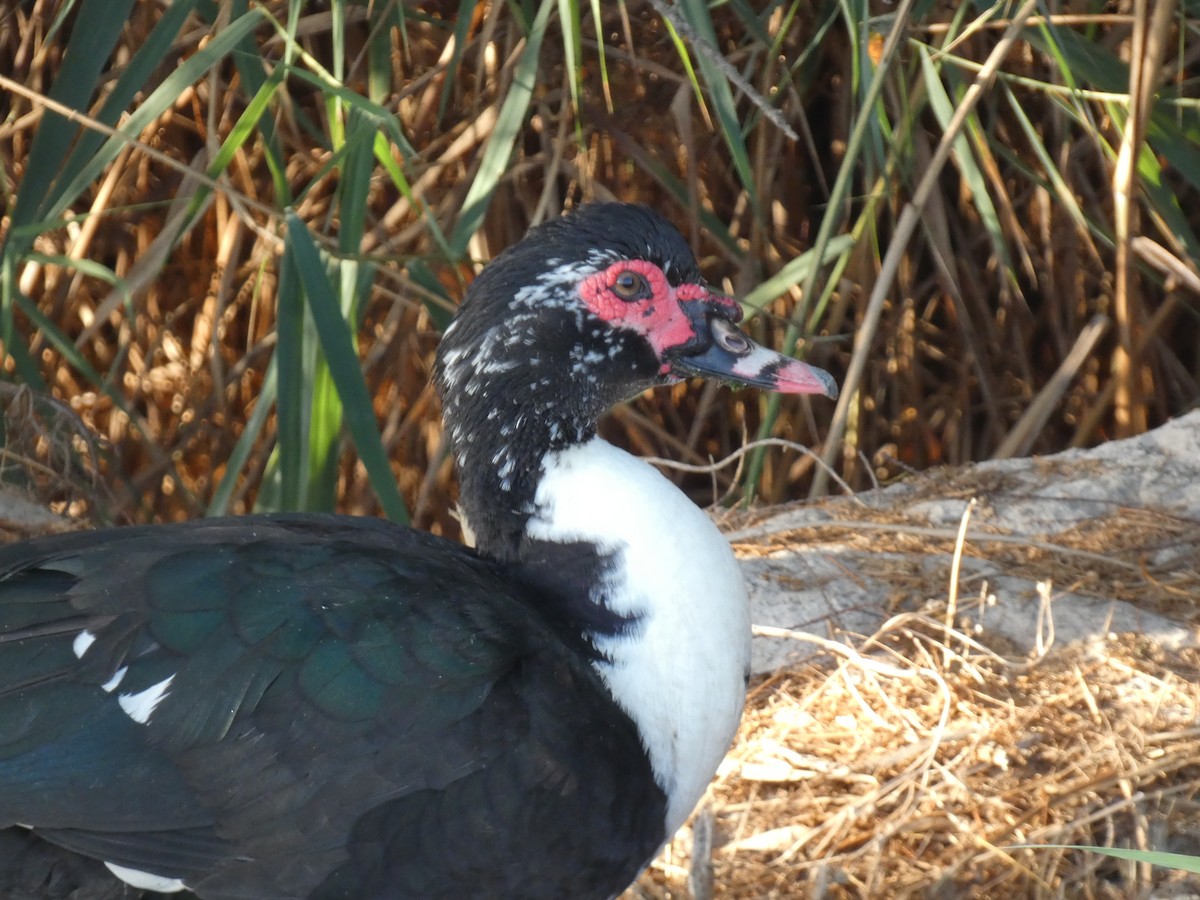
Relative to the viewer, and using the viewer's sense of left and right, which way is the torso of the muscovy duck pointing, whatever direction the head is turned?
facing to the right of the viewer

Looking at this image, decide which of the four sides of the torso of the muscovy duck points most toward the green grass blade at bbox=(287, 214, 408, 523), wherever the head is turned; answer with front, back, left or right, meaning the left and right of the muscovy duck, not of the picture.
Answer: left

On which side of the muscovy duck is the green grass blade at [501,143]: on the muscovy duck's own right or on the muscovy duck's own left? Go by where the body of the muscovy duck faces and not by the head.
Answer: on the muscovy duck's own left

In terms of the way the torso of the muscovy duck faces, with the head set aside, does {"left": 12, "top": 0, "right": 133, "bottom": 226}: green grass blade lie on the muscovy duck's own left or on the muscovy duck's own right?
on the muscovy duck's own left

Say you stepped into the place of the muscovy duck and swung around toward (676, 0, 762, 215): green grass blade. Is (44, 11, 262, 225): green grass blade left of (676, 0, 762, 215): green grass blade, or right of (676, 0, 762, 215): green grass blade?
left

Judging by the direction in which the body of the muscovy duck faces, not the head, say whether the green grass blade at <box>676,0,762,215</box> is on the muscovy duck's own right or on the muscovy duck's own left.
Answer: on the muscovy duck's own left

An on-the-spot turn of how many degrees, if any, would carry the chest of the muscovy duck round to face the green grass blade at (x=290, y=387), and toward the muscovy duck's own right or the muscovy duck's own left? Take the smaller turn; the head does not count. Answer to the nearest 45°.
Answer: approximately 90° to the muscovy duck's own left
